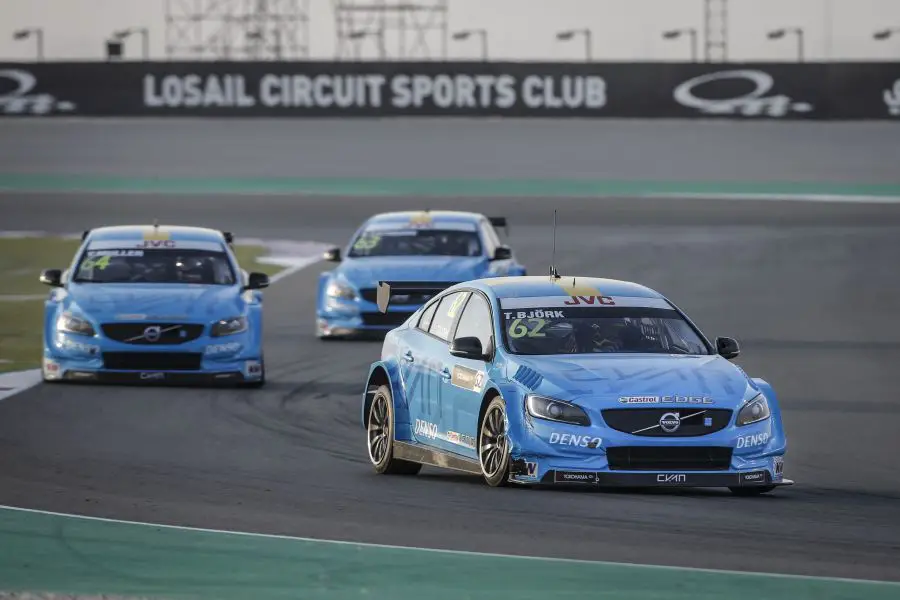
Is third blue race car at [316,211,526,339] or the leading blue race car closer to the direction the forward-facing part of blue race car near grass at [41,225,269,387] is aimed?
the leading blue race car

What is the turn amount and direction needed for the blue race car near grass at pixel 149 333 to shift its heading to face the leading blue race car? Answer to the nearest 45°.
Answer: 0° — it already faces it

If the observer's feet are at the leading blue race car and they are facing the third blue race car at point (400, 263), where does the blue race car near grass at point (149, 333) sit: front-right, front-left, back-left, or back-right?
front-left

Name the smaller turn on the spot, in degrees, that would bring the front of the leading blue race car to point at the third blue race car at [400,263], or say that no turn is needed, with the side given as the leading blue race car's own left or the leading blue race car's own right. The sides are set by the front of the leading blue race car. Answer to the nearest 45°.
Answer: approximately 135° to the leading blue race car's own left

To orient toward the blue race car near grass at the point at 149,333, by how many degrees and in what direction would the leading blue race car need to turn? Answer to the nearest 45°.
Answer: approximately 180°

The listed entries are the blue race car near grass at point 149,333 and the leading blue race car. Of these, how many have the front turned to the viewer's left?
0

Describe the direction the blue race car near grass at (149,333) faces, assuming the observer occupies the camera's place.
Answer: facing the viewer

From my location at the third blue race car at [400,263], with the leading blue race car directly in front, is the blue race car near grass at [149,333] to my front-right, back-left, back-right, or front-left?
front-right

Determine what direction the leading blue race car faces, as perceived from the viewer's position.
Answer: facing the viewer and to the right of the viewer

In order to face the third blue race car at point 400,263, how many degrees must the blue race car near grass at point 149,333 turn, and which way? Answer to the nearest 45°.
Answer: approximately 135° to its left

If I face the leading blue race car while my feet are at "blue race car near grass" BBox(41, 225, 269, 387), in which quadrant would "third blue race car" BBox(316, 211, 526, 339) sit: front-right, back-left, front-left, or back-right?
back-left
